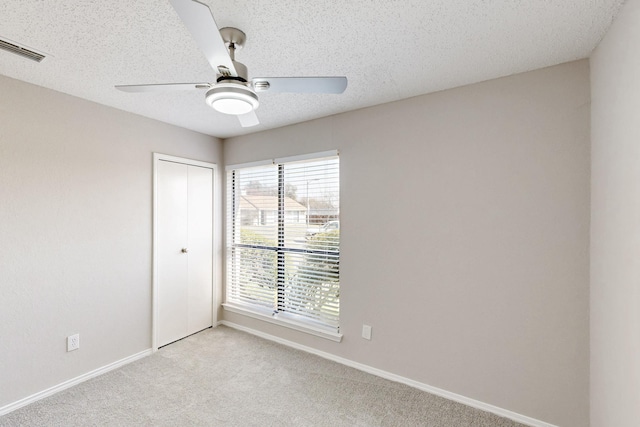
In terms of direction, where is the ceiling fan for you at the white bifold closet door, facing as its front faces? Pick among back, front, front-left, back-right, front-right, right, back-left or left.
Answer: front-right

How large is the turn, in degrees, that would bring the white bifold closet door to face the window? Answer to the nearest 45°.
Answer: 0° — it already faces it

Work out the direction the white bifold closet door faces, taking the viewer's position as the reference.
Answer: facing the viewer and to the right of the viewer
